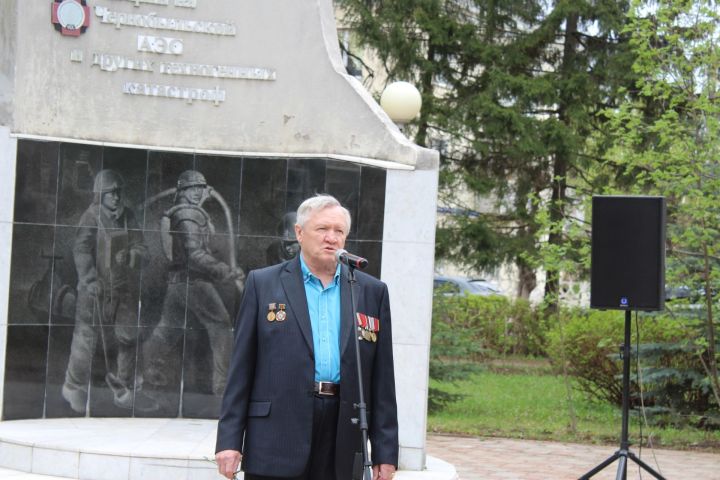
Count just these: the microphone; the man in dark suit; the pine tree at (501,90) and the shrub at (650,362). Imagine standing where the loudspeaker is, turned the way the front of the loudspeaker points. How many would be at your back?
2

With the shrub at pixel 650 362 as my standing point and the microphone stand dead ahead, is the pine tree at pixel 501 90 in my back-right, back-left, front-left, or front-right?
back-right

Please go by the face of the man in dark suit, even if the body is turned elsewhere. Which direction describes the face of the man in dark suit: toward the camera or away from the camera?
toward the camera

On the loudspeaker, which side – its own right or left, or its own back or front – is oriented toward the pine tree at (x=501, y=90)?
back

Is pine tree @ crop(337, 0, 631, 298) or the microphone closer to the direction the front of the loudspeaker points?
the microphone

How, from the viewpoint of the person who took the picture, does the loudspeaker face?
facing the viewer

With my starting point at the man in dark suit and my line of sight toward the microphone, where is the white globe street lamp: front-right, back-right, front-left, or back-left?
back-left

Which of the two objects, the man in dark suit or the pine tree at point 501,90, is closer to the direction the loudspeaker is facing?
the man in dark suit

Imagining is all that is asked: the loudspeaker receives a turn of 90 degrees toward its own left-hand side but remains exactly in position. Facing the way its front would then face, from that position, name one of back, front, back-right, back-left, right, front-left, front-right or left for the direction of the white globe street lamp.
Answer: back-left

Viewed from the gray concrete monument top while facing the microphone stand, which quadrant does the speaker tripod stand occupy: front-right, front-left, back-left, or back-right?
front-left

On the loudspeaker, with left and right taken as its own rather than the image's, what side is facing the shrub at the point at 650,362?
back

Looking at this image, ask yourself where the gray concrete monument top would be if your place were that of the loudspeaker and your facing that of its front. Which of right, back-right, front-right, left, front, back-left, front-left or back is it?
right

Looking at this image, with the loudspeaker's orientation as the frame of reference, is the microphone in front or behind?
in front

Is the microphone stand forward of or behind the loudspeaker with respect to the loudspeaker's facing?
forward

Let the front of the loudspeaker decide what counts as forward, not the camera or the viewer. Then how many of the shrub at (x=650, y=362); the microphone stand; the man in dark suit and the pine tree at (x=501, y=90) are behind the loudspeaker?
2
